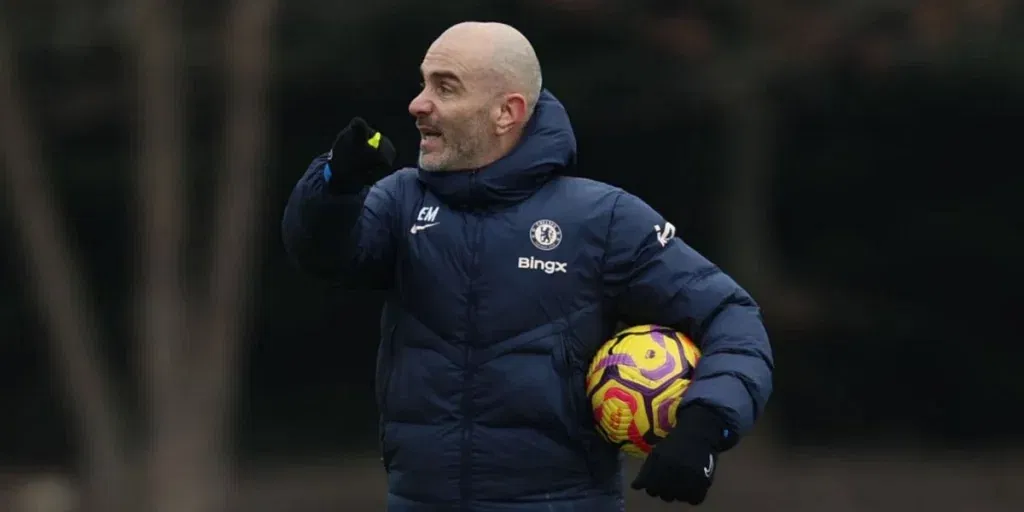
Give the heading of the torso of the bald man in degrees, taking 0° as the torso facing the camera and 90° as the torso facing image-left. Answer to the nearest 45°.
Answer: approximately 45°

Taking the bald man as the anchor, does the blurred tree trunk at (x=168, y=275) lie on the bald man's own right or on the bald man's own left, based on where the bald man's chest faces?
on the bald man's own right
